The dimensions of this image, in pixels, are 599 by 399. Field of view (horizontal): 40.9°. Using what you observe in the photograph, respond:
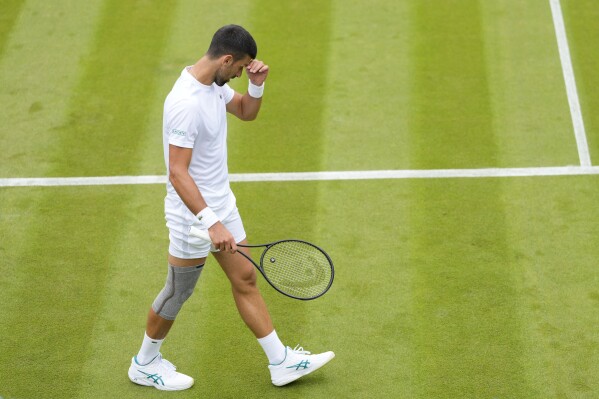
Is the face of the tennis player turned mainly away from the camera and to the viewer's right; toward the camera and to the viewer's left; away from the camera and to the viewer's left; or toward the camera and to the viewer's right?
toward the camera and to the viewer's right

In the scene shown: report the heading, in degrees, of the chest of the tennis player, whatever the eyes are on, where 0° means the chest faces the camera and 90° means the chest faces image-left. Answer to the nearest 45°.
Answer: approximately 270°
